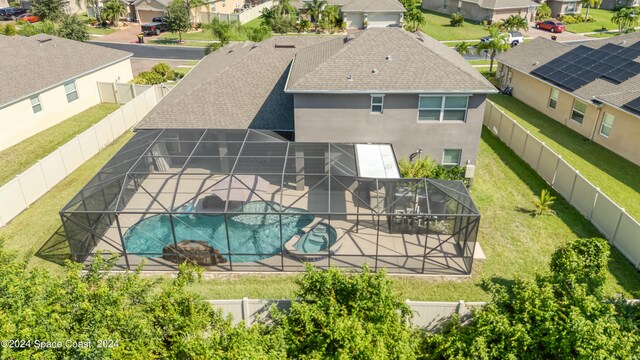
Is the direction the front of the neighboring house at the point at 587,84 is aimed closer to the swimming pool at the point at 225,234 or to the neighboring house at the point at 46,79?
the neighboring house

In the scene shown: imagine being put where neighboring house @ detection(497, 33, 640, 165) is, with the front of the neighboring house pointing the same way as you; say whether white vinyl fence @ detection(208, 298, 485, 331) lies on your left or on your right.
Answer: on your left

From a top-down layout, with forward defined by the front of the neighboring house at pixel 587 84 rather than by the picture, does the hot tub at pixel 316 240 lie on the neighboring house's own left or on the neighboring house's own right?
on the neighboring house's own left

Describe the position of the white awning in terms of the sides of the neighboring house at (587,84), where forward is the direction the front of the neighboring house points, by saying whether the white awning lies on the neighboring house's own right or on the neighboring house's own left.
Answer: on the neighboring house's own left

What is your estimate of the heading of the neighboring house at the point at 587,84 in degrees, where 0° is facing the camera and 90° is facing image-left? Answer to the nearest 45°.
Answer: approximately 135°

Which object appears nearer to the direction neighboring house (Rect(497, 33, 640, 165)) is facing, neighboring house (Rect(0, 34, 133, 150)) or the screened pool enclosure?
the neighboring house

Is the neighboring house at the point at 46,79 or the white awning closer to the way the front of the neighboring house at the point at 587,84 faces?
the neighboring house

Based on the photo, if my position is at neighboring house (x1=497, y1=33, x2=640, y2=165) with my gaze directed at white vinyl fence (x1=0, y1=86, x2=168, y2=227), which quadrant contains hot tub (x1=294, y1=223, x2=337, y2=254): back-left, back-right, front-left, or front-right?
front-left

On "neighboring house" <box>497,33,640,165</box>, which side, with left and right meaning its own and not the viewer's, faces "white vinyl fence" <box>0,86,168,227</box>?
left

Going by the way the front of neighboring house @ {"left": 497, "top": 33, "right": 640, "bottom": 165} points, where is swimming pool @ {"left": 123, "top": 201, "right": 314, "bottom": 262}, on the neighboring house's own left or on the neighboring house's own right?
on the neighboring house's own left

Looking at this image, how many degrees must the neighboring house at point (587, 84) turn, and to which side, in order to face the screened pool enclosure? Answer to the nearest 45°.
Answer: approximately 90° to its left

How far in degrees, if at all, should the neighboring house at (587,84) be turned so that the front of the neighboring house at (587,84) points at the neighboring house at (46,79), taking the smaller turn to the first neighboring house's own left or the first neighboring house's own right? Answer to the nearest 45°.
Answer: approximately 90° to the first neighboring house's own left
